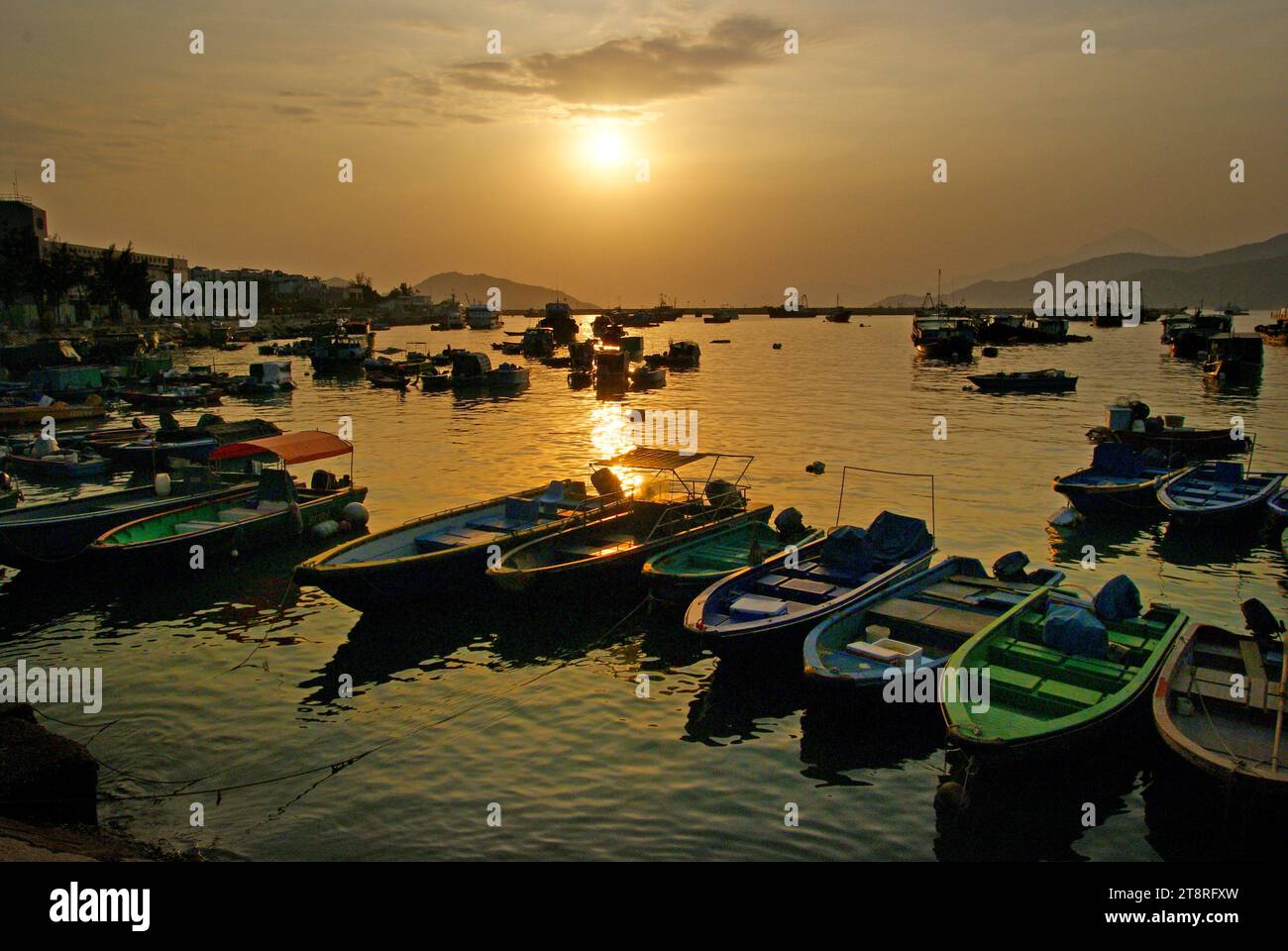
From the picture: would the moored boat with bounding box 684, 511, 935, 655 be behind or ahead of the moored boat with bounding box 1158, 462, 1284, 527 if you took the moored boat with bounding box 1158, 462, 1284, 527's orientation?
ahead

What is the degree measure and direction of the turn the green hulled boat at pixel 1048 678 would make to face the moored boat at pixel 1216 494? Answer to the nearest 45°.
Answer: approximately 135° to its right

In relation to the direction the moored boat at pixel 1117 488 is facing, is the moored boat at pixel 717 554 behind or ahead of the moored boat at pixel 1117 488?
ahead
